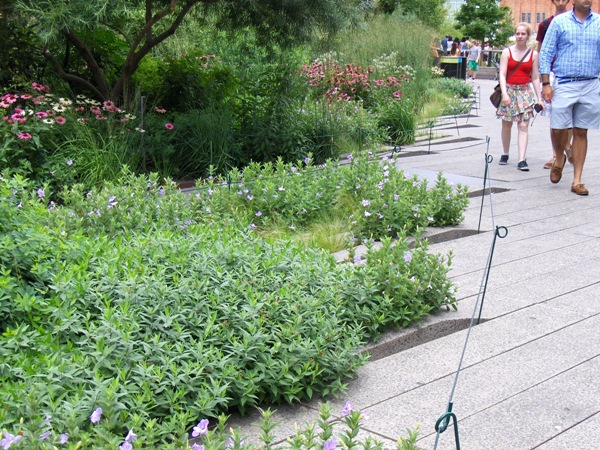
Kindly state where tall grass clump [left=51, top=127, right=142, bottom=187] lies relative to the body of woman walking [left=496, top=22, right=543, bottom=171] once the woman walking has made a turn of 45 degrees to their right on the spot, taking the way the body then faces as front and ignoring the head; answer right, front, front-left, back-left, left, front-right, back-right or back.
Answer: front

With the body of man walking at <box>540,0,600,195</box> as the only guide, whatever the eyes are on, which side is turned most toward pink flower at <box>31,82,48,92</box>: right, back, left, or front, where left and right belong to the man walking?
right

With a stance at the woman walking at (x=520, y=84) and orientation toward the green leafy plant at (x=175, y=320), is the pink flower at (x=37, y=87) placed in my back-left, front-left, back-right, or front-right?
front-right

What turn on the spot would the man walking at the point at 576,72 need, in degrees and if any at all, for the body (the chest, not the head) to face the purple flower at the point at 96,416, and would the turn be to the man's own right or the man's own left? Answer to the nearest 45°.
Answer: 0° — they already face it

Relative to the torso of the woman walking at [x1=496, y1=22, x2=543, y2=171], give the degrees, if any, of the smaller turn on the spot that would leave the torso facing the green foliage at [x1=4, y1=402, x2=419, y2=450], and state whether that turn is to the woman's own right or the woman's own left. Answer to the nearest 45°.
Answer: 0° — they already face it

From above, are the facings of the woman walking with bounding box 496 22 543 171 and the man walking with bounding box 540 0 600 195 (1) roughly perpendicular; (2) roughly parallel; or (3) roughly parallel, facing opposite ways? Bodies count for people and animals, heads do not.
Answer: roughly parallel

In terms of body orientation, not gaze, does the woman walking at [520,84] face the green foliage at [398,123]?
no

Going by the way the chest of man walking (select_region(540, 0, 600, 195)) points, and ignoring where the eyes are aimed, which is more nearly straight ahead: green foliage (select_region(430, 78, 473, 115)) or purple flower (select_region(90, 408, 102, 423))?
the purple flower

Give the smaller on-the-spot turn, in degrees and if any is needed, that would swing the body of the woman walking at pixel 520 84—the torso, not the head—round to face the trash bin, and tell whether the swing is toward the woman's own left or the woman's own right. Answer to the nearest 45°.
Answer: approximately 180°

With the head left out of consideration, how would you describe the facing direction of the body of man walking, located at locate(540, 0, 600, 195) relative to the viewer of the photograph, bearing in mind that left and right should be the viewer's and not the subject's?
facing the viewer

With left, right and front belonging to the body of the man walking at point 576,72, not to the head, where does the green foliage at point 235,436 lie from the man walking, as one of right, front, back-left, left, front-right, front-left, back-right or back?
front

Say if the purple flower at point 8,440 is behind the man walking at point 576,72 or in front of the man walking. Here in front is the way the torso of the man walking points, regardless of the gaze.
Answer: in front

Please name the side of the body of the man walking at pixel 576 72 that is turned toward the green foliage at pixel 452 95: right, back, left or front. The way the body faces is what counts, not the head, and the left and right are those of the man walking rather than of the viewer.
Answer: back

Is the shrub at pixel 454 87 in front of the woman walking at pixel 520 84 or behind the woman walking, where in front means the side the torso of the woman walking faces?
behind

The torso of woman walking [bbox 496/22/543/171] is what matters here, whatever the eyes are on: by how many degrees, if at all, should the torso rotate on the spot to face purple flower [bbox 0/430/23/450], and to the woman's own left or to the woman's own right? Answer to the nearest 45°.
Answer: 0° — they already face it

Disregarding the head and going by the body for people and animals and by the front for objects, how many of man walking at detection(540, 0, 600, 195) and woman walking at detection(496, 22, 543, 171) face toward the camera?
2

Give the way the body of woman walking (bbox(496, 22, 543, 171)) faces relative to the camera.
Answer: toward the camera
